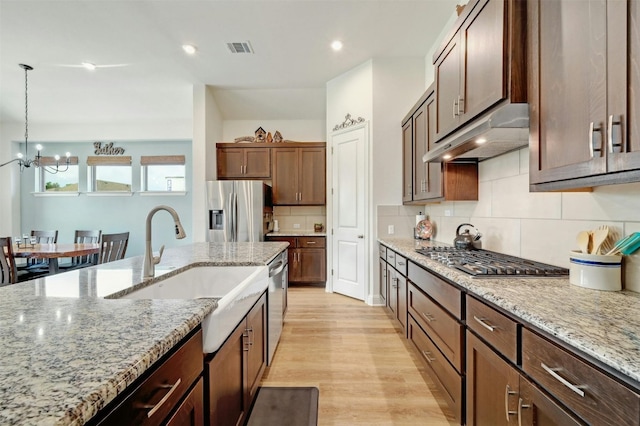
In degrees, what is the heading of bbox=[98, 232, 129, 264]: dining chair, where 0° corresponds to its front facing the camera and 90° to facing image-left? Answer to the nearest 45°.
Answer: approximately 135°

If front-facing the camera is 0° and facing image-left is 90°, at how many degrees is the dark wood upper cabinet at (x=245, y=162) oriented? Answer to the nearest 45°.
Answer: approximately 0°

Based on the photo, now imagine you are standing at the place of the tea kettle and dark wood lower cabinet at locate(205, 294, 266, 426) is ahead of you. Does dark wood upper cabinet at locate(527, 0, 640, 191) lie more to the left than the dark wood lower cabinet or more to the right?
left

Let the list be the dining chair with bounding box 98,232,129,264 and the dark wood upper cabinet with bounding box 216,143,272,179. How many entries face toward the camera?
1

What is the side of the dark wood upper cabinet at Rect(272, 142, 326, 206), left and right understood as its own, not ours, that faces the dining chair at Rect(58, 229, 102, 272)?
right

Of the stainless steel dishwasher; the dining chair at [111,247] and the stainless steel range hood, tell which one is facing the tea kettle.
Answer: the stainless steel dishwasher

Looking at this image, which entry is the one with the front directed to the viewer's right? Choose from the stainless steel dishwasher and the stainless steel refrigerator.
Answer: the stainless steel dishwasher

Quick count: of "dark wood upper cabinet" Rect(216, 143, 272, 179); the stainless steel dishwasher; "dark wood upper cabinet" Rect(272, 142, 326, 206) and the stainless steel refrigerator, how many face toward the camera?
3
